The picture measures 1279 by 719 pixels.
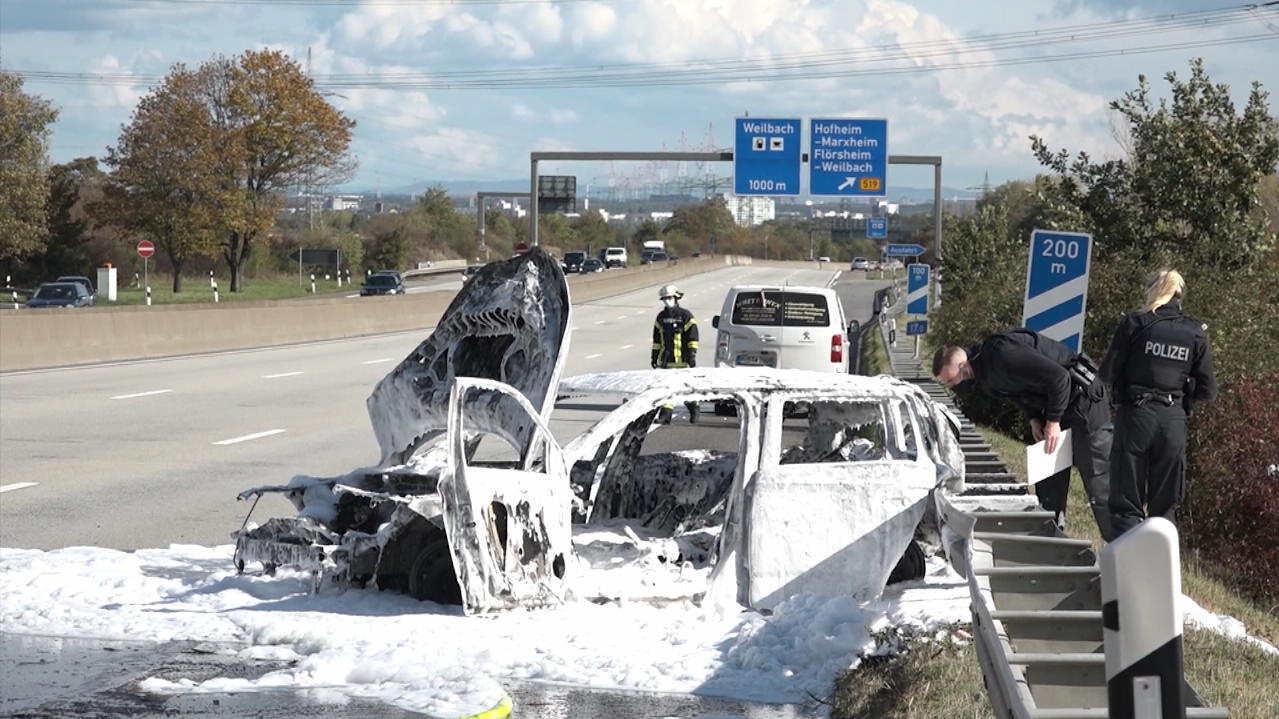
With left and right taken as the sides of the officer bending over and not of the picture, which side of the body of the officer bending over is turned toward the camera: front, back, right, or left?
left

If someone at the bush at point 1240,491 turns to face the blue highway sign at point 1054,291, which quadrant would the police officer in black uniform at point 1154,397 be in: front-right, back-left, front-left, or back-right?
front-left

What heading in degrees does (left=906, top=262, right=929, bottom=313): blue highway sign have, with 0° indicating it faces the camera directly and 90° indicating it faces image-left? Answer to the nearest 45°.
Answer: approximately 0°

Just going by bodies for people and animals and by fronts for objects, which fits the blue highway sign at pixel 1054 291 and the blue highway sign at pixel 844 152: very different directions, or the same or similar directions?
same or similar directions

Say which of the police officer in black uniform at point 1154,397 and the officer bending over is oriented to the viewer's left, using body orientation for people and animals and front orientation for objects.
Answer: the officer bending over

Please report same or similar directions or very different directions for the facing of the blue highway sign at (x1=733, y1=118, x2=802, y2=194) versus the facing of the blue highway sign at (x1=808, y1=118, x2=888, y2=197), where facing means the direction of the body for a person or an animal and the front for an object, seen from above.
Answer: same or similar directions

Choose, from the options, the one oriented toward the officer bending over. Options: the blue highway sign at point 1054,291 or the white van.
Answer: the blue highway sign

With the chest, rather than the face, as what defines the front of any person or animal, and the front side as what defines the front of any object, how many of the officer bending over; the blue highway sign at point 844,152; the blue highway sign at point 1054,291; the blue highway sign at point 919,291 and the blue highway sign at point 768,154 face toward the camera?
4

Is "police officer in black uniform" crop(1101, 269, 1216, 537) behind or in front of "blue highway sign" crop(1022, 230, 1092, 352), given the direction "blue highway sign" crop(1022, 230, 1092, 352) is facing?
in front

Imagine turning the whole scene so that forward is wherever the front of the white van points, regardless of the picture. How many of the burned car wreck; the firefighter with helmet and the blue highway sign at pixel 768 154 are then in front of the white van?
1

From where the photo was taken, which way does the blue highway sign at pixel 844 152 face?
toward the camera

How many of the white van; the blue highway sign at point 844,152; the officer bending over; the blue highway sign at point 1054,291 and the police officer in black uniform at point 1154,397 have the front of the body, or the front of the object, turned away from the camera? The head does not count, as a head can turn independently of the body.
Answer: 2

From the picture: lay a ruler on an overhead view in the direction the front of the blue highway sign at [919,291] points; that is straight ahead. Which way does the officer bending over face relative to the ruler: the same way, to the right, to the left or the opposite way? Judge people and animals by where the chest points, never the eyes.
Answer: to the right

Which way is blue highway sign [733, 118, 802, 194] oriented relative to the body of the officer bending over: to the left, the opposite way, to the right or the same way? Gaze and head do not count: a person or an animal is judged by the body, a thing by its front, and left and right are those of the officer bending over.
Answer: to the left

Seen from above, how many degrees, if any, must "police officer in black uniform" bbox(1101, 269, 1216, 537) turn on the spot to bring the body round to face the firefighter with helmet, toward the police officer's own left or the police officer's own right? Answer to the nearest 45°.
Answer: approximately 45° to the police officer's own left

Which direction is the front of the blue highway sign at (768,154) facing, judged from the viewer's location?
facing the viewer

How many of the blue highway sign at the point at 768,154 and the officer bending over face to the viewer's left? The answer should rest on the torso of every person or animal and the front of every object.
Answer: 1

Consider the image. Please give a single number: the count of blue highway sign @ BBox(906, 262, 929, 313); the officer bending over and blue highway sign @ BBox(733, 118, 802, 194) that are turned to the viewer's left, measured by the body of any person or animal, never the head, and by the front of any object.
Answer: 1

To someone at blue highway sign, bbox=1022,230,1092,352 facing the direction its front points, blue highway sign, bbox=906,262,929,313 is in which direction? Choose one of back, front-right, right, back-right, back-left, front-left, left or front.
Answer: back

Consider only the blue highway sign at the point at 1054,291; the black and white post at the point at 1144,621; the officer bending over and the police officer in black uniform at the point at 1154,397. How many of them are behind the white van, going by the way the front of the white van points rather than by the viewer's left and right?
4

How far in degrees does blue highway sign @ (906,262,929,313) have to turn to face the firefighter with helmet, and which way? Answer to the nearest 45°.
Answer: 0° — it already faces them

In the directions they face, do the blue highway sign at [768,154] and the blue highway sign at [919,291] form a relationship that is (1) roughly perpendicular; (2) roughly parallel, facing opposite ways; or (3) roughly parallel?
roughly parallel

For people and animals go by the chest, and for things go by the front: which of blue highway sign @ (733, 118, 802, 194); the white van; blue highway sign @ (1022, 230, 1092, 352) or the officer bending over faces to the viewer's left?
the officer bending over
